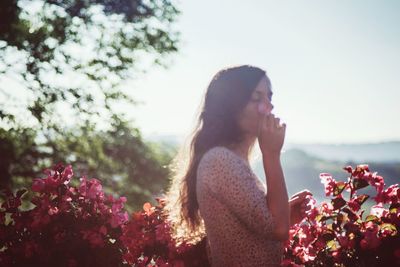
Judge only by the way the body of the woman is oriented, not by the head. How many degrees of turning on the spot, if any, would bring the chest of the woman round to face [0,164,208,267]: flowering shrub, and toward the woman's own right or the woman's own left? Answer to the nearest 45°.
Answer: approximately 135° to the woman's own left

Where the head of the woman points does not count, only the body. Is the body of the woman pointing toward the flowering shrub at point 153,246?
no

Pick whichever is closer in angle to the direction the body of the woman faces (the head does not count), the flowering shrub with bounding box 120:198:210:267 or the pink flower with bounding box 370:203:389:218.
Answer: the pink flower

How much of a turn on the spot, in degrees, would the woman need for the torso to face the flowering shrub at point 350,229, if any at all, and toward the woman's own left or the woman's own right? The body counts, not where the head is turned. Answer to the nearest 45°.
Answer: approximately 45° to the woman's own left

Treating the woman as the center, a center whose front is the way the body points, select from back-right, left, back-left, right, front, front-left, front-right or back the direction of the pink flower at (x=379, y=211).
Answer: front-left

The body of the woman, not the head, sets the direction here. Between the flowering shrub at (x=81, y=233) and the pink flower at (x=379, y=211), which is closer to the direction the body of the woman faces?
the pink flower

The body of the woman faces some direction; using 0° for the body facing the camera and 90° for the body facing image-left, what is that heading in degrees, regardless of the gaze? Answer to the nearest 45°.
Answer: approximately 270°
